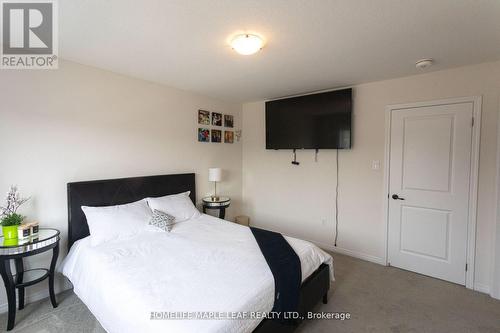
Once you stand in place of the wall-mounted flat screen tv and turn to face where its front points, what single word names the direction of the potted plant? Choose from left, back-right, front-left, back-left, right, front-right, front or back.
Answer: front

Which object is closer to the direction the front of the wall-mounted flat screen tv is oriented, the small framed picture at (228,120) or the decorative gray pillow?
the decorative gray pillow

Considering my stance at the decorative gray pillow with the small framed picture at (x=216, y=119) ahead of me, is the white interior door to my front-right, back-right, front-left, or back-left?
front-right

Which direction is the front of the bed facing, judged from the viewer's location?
facing the viewer and to the right of the viewer

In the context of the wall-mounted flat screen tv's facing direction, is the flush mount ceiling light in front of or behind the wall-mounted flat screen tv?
in front

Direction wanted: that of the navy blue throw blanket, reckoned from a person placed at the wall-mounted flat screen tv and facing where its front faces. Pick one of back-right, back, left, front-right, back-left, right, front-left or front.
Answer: front-left

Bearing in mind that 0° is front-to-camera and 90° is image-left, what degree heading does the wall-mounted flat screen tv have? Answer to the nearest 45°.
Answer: approximately 45°

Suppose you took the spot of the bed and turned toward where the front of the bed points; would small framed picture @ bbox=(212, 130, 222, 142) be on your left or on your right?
on your left

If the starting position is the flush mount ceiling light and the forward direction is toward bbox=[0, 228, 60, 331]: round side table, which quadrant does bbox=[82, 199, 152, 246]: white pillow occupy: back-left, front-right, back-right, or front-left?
front-right

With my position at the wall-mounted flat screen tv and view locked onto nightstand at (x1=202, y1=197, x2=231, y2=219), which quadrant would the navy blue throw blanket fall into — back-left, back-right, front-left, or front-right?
front-left

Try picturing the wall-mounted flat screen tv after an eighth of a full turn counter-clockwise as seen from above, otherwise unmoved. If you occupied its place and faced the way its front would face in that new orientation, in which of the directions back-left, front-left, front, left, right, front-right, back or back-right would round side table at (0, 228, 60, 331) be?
front-right

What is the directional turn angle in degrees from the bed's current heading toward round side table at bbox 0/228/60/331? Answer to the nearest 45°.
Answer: approximately 135° to its right

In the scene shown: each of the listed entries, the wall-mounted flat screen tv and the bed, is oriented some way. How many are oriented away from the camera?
0
